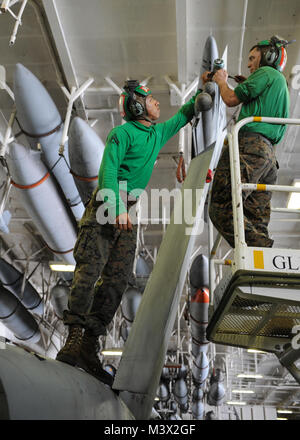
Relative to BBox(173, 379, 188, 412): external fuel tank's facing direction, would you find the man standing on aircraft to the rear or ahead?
ahead

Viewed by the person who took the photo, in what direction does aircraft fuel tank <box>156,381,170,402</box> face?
facing the viewer

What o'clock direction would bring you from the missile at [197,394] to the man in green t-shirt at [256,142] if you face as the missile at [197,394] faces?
The man in green t-shirt is roughly at 12 o'clock from the missile.

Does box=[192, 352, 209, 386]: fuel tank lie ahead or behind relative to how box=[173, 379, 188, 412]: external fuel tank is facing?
ahead

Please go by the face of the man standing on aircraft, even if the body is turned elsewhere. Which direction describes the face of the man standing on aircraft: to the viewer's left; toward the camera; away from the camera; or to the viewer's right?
to the viewer's right

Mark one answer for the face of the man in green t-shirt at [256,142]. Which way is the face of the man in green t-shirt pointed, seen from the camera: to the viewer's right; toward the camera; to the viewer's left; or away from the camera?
to the viewer's left

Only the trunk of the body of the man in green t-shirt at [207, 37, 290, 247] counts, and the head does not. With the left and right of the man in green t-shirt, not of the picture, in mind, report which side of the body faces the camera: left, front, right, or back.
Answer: left

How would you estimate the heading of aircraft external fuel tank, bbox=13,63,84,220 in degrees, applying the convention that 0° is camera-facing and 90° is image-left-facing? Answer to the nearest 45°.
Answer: approximately 45°
